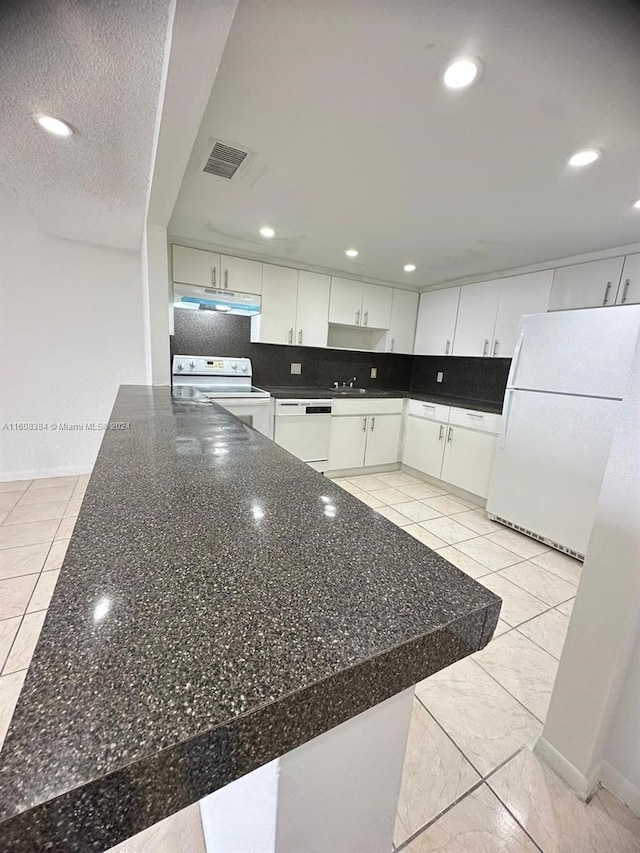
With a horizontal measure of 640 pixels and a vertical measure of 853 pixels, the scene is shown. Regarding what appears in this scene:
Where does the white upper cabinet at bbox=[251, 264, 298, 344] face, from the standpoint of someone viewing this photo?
facing the viewer

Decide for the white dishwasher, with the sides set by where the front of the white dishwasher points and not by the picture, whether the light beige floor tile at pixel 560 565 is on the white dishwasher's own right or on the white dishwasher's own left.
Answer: on the white dishwasher's own left

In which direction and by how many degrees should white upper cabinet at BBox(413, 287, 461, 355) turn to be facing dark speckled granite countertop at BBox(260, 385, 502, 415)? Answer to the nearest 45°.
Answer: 0° — it already faces it

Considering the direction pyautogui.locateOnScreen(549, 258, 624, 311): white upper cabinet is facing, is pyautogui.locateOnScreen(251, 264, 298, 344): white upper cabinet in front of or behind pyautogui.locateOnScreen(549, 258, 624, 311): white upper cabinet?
in front

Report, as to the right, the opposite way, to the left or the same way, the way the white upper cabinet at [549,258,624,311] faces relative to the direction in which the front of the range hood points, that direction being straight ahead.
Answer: to the right

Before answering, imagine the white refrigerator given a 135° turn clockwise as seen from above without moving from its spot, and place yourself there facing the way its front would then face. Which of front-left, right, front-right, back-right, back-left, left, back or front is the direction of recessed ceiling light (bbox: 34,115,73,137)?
back-left

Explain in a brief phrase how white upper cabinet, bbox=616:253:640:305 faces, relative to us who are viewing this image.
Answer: facing the viewer and to the left of the viewer

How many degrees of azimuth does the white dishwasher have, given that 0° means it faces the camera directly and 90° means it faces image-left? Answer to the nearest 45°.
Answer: approximately 0°

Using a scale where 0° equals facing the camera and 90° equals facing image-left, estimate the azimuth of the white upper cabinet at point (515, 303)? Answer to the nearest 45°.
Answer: approximately 45°

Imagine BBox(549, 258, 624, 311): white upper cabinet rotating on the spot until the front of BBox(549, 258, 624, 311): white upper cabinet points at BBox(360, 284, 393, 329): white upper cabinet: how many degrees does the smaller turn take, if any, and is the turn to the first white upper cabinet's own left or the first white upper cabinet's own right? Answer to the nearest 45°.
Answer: approximately 45° to the first white upper cabinet's own right

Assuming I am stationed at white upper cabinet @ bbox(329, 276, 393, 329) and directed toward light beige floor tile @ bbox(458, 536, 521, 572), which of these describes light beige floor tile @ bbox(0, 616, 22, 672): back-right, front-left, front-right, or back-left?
front-right

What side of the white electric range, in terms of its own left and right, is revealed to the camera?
front

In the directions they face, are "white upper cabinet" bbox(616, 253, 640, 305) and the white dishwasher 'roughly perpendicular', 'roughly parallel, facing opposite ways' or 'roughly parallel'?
roughly perpendicular

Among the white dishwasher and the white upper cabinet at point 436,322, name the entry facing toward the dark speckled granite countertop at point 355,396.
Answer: the white upper cabinet
